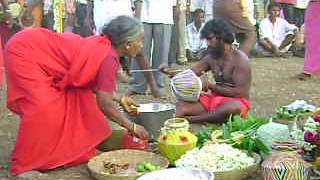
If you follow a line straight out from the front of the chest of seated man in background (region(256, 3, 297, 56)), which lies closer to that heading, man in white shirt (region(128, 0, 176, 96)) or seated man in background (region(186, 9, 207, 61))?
the man in white shirt

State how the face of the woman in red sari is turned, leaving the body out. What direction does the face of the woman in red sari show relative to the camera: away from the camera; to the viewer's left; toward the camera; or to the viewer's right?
to the viewer's right

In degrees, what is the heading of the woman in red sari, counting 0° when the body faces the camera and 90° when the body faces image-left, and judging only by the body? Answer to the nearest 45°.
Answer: approximately 270°

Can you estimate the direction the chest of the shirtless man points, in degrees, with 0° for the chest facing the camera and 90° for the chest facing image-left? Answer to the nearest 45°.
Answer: approximately 45°

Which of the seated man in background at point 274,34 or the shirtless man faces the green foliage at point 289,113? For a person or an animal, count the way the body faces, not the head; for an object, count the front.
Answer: the seated man in background

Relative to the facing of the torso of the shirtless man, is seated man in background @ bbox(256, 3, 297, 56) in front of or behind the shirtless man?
behind

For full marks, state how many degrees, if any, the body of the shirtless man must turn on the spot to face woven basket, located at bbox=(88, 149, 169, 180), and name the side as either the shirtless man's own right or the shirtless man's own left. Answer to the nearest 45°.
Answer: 0° — they already face it

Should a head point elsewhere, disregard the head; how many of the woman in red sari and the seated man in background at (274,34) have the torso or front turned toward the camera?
1

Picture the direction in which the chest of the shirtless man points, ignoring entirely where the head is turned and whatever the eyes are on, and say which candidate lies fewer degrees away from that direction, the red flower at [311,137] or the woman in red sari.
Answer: the woman in red sari

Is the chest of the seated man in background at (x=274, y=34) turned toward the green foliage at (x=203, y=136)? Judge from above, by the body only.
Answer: yes

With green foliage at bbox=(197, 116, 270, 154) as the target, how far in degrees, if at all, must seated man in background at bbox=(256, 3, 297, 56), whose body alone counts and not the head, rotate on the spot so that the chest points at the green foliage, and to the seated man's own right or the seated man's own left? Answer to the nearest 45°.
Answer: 0° — they already face it

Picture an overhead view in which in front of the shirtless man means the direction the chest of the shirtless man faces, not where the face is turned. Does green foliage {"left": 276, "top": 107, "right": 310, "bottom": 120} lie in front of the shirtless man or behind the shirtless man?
behind

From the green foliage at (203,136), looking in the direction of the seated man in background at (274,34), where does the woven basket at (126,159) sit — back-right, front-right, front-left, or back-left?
back-left
